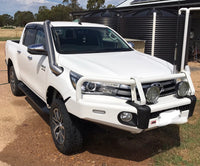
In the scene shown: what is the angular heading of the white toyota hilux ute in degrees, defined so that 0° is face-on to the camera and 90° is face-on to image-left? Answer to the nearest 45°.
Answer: approximately 315°
